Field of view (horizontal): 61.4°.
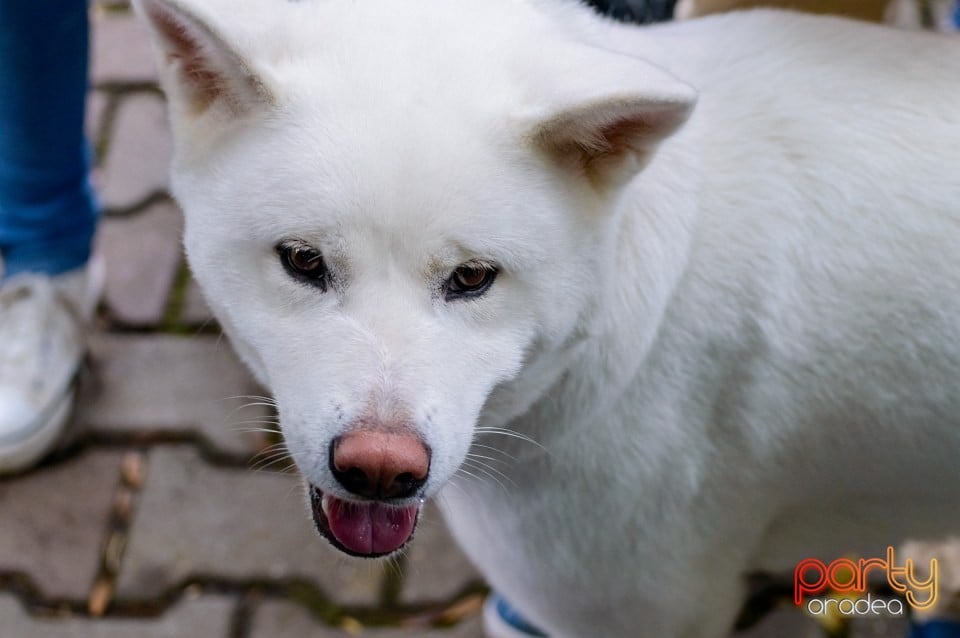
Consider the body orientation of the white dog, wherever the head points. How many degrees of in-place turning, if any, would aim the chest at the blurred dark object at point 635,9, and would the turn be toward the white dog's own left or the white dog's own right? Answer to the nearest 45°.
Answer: approximately 135° to the white dog's own right

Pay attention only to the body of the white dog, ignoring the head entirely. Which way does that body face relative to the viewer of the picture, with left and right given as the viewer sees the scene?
facing the viewer and to the left of the viewer
